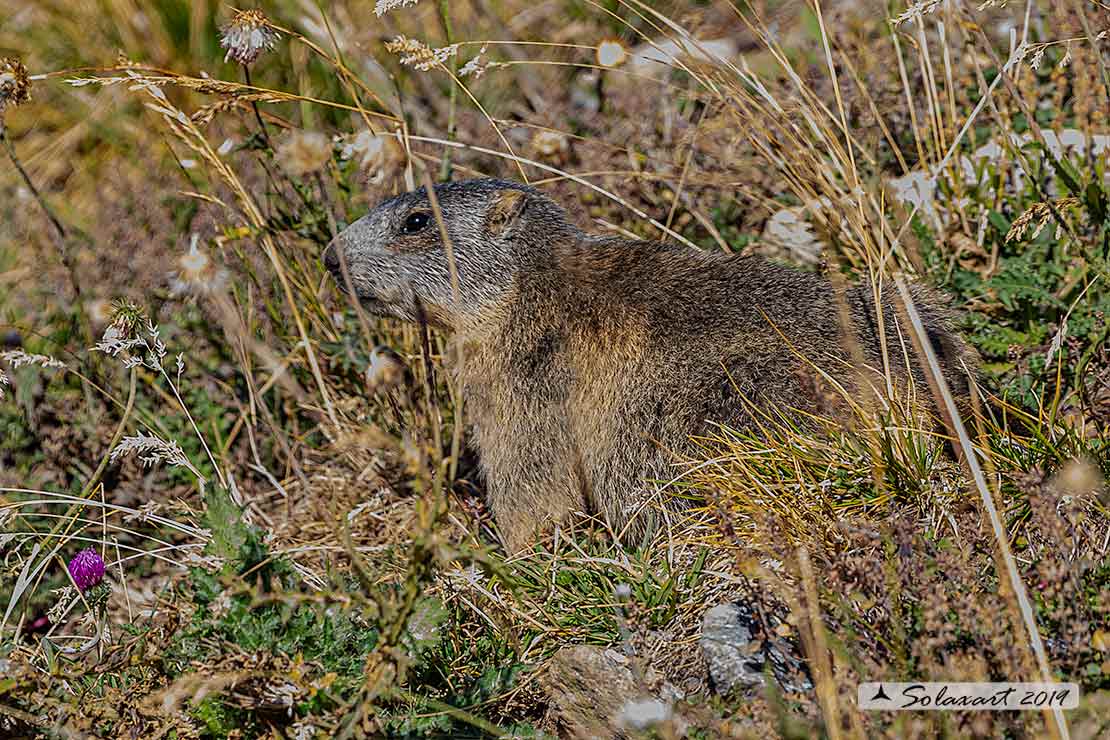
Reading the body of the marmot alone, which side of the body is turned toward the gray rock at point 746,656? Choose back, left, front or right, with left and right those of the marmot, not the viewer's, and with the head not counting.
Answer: left

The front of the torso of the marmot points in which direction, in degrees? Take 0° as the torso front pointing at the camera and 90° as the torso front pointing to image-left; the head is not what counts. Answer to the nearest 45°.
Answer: approximately 90°

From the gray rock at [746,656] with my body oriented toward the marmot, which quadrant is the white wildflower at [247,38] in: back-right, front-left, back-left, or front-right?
front-left

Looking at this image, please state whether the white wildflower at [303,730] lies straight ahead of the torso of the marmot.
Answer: no

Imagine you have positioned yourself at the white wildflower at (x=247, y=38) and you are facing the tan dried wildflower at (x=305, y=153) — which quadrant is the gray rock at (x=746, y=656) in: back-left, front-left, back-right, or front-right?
front-left
